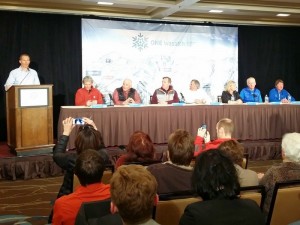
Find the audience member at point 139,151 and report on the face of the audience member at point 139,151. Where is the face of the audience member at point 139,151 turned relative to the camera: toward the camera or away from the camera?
away from the camera

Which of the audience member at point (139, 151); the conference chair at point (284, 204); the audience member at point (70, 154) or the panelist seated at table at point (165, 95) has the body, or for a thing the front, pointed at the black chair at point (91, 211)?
the panelist seated at table

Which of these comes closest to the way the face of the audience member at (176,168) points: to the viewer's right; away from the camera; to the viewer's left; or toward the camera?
away from the camera

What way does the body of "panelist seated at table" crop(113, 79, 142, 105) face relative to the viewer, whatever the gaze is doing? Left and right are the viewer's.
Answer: facing the viewer

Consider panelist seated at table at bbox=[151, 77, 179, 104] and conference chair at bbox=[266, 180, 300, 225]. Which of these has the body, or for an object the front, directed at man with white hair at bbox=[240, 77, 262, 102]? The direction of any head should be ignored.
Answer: the conference chair

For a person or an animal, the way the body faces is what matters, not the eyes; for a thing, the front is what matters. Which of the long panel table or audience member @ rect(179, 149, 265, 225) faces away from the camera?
the audience member

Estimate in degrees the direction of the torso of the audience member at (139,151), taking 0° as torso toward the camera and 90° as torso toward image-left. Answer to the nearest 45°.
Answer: approximately 180°

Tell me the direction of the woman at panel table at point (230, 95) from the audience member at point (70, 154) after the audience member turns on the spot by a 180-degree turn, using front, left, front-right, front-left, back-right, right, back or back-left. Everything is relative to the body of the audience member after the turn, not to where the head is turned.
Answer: back-left

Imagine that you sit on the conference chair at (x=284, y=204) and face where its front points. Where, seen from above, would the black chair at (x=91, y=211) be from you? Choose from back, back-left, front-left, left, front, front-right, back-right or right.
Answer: back-left

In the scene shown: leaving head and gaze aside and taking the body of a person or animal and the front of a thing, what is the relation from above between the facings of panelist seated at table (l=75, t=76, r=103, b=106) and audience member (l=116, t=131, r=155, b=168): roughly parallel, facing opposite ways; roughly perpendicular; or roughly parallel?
roughly parallel, facing opposite ways

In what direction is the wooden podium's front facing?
toward the camera

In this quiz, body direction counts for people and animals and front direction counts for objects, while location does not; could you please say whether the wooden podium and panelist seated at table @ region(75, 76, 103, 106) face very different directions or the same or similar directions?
same or similar directions

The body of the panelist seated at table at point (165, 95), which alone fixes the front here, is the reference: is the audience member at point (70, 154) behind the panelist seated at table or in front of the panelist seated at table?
in front

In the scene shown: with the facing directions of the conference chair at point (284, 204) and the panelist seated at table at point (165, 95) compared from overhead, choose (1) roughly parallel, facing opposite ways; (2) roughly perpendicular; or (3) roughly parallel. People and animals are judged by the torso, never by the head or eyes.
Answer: roughly parallel, facing opposite ways

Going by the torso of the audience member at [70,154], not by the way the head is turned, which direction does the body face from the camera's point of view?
away from the camera
